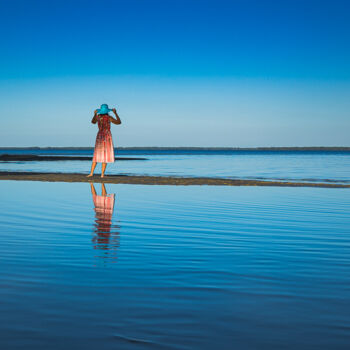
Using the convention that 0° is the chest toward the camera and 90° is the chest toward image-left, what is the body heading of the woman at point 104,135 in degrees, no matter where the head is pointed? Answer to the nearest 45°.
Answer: approximately 180°
